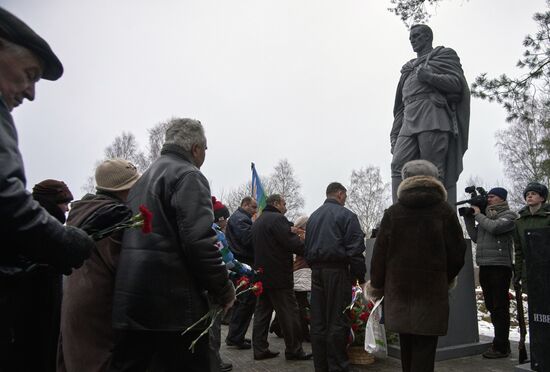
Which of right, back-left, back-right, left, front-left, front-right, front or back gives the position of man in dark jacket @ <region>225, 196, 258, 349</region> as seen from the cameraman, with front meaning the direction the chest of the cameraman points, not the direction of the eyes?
front

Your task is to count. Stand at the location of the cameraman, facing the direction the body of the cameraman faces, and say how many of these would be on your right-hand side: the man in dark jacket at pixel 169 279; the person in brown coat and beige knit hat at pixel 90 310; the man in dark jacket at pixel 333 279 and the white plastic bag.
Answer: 0

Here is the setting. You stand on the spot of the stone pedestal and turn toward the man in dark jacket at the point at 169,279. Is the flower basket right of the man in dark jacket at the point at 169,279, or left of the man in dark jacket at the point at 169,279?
right

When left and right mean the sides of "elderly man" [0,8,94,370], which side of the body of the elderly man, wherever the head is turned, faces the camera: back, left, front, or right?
right

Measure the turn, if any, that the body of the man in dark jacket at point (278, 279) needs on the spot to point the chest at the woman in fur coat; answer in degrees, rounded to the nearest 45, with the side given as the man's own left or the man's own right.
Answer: approximately 135° to the man's own right

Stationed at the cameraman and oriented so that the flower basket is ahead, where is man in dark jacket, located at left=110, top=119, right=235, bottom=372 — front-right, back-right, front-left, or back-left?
front-left

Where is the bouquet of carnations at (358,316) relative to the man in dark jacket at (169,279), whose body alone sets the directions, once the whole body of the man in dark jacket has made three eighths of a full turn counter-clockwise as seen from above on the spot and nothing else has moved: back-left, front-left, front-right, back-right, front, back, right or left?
back-right

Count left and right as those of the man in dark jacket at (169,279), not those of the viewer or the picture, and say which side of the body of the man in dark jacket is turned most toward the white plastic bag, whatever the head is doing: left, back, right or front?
front

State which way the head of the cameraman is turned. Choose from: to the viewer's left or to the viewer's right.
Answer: to the viewer's left

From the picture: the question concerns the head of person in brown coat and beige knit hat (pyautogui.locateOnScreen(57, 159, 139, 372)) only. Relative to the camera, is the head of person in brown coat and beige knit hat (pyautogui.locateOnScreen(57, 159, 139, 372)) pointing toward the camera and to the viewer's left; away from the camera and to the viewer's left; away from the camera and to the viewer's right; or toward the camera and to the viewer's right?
away from the camera and to the viewer's right

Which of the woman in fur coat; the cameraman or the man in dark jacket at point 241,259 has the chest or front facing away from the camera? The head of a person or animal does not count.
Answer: the woman in fur coat

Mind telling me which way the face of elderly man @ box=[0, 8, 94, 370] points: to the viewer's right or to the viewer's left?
to the viewer's right

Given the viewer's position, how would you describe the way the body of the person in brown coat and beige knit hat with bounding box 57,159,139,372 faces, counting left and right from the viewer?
facing away from the viewer and to the right of the viewer

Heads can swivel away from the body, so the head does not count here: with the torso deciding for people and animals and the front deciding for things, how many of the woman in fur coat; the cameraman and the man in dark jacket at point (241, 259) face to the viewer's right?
1

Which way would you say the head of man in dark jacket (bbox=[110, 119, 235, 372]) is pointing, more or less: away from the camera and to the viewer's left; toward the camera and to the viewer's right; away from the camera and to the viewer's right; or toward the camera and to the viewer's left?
away from the camera and to the viewer's right

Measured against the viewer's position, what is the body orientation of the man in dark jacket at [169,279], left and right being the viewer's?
facing away from the viewer and to the right of the viewer

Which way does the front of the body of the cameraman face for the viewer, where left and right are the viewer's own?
facing to the left of the viewer

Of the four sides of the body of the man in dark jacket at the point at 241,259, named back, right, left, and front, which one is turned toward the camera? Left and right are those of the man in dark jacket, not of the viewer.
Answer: right
